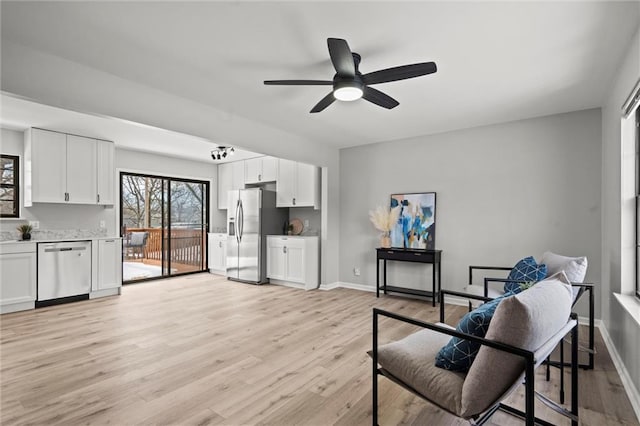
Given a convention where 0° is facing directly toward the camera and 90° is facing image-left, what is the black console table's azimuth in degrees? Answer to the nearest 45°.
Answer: approximately 0°

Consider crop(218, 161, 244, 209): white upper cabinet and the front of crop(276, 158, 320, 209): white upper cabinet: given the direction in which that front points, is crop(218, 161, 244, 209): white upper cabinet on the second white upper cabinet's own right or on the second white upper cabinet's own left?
on the second white upper cabinet's own right

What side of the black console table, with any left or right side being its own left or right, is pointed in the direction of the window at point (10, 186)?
right

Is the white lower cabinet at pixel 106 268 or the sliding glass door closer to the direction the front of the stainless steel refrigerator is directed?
the white lower cabinet

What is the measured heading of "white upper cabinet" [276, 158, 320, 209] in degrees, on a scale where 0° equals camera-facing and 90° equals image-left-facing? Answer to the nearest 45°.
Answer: approximately 45°

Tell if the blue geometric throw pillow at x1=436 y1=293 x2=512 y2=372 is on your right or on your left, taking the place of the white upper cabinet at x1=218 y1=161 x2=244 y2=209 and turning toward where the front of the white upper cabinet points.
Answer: on your left

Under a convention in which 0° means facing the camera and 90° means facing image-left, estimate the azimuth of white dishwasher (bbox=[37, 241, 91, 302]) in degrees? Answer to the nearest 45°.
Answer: approximately 0°

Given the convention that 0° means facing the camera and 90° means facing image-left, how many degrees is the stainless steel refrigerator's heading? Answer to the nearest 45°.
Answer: approximately 45°

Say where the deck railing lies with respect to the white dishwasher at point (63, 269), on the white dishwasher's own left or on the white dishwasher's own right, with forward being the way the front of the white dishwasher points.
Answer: on the white dishwasher's own left

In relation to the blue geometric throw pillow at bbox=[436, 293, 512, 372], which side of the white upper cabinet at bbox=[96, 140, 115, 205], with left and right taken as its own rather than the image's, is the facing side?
front

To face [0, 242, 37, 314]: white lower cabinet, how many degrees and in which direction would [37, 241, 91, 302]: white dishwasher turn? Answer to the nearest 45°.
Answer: approximately 90° to its right
